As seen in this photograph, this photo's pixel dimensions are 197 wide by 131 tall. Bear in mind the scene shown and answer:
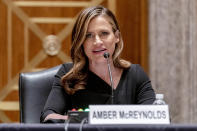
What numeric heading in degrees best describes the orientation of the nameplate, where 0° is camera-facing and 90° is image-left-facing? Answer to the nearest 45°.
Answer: approximately 0°

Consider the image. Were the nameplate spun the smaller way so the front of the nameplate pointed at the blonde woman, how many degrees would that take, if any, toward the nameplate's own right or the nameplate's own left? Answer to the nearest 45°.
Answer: approximately 180°

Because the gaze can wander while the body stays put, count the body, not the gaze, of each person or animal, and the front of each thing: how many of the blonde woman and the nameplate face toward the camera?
2
